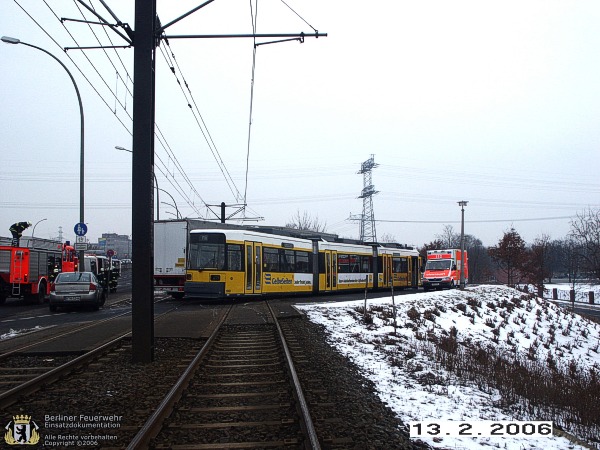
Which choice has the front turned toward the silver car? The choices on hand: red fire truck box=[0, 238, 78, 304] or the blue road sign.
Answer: the blue road sign

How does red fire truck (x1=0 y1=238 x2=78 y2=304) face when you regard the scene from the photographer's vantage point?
facing away from the viewer and to the right of the viewer

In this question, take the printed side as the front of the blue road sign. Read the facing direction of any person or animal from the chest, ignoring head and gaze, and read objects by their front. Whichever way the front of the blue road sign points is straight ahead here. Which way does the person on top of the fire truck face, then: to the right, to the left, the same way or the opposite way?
to the left

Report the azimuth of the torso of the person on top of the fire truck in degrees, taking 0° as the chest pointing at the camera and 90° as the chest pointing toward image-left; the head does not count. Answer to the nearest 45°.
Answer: approximately 270°

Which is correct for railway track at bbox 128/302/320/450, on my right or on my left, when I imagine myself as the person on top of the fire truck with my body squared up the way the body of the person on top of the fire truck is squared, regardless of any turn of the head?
on my right
